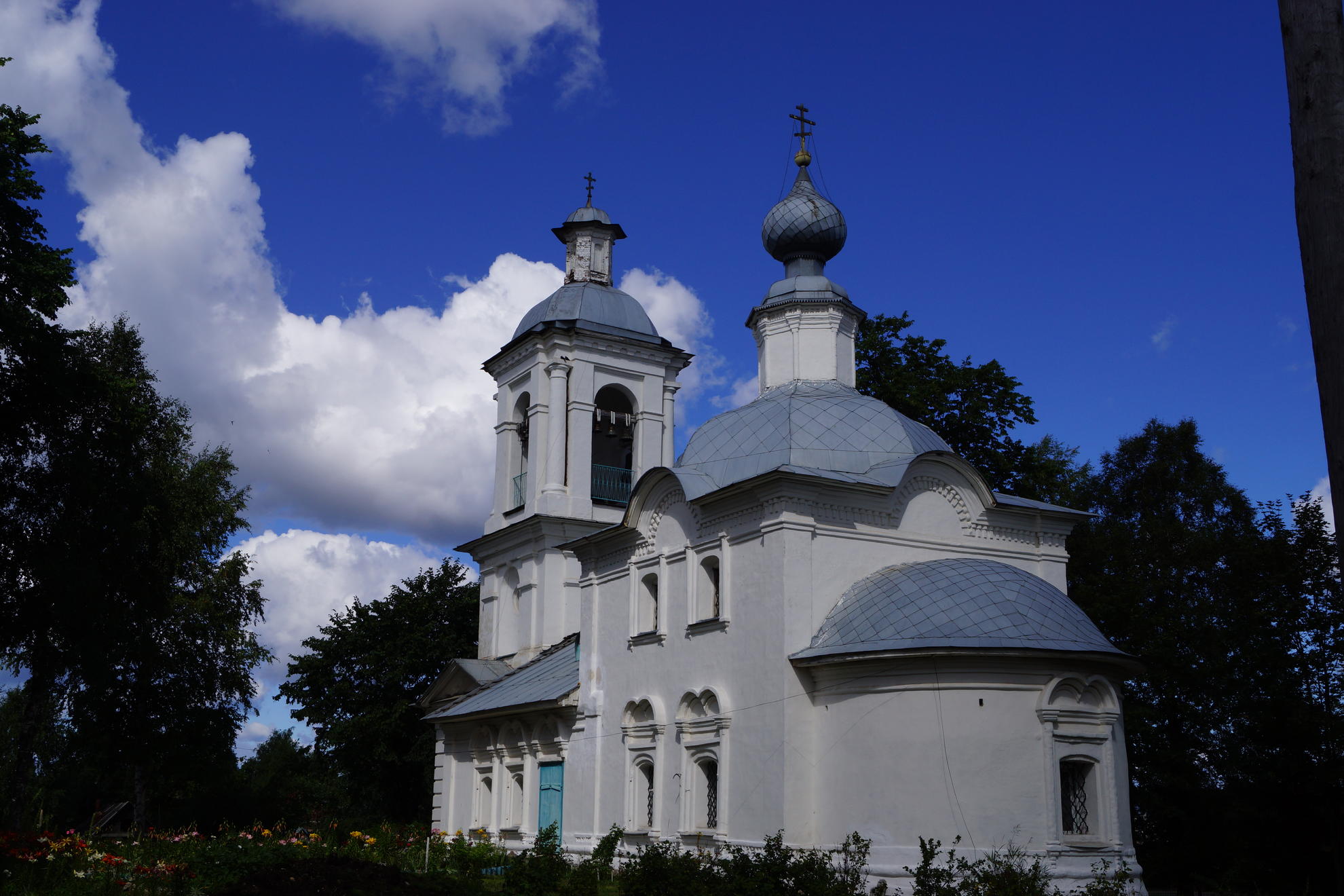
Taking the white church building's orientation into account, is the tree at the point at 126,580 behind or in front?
in front

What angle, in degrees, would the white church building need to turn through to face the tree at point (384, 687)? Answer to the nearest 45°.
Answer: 0° — it already faces it

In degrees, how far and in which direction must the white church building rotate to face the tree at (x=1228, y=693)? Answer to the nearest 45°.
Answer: approximately 90° to its right

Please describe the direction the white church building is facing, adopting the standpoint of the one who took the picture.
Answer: facing away from the viewer and to the left of the viewer

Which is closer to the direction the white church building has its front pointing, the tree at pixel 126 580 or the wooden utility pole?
the tree

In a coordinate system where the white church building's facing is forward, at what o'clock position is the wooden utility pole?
The wooden utility pole is roughly at 7 o'clock from the white church building.
